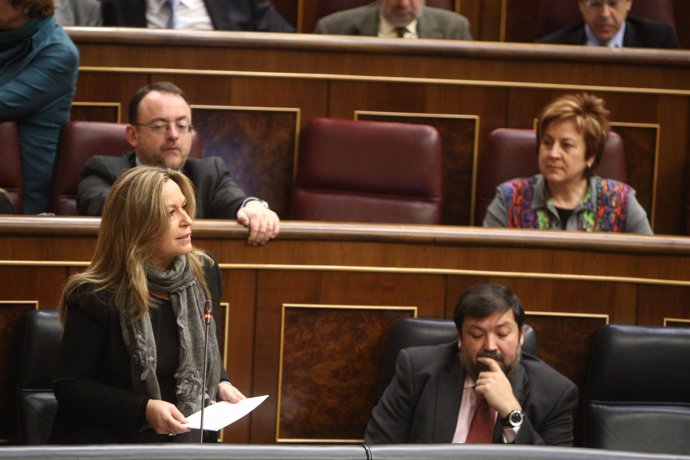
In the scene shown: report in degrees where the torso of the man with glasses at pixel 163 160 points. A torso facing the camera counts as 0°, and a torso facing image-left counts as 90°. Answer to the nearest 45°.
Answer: approximately 0°

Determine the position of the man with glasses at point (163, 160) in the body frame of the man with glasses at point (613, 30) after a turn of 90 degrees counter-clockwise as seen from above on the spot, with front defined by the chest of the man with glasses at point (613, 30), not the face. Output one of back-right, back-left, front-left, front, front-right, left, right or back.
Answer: back-right

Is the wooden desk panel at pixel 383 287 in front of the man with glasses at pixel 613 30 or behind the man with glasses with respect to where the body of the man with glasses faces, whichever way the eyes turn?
in front
